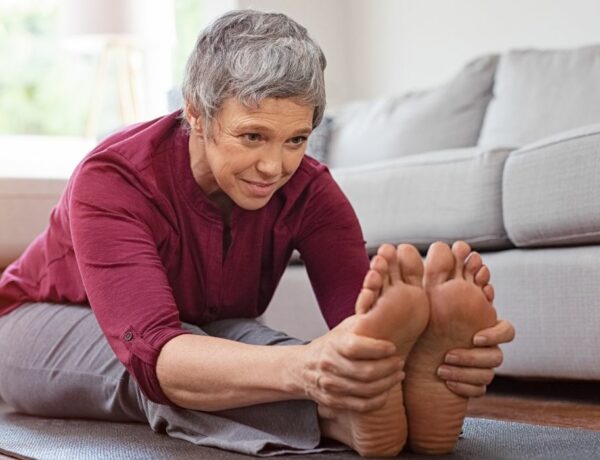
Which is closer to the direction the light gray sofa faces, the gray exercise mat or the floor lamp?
the gray exercise mat

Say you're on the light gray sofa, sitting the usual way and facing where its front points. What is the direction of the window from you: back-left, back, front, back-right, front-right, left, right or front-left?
back-right

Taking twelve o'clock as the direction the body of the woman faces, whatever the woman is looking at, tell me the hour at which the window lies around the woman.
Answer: The window is roughly at 7 o'clock from the woman.

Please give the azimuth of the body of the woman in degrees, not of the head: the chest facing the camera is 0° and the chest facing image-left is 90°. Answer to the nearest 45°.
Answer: approximately 315°

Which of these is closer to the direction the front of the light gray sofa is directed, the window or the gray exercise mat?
the gray exercise mat

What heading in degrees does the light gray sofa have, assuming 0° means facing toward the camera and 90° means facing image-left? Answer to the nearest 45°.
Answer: approximately 0°

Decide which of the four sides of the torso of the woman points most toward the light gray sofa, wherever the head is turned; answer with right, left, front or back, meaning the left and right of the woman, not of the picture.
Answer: left

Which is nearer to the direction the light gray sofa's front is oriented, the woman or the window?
the woman

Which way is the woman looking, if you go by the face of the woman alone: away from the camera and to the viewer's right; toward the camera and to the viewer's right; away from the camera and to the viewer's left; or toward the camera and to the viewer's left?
toward the camera and to the viewer's right
